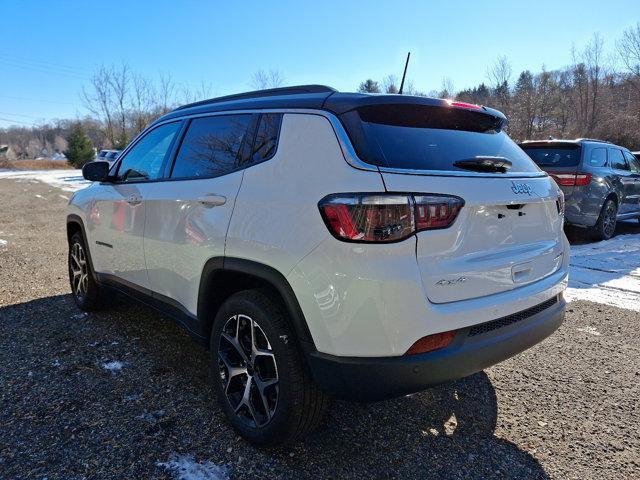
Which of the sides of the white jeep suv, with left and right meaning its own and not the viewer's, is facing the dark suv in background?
right

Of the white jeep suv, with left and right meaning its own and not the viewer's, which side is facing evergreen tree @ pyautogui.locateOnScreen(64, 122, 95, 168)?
front

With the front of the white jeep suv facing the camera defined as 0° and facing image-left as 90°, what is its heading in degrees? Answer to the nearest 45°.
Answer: approximately 135°

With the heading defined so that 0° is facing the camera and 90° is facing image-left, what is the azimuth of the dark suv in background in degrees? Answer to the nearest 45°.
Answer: approximately 225°

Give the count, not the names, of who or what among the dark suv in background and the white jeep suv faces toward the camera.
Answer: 0

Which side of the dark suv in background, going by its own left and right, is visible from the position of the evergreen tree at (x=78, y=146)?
left

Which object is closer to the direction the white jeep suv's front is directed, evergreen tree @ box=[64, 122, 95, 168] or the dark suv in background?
the evergreen tree

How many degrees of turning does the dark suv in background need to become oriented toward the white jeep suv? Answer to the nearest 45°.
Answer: approximately 135° to its right
